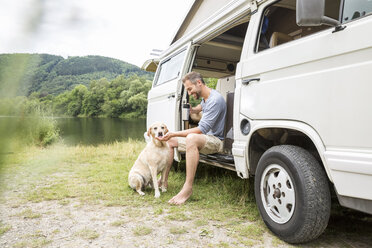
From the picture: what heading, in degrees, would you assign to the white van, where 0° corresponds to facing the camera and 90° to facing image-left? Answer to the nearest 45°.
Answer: approximately 315°

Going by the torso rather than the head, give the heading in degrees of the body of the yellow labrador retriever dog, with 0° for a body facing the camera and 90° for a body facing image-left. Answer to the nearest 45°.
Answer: approximately 315°

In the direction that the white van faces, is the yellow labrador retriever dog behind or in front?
behind

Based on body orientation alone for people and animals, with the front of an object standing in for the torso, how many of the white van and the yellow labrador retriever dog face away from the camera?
0
